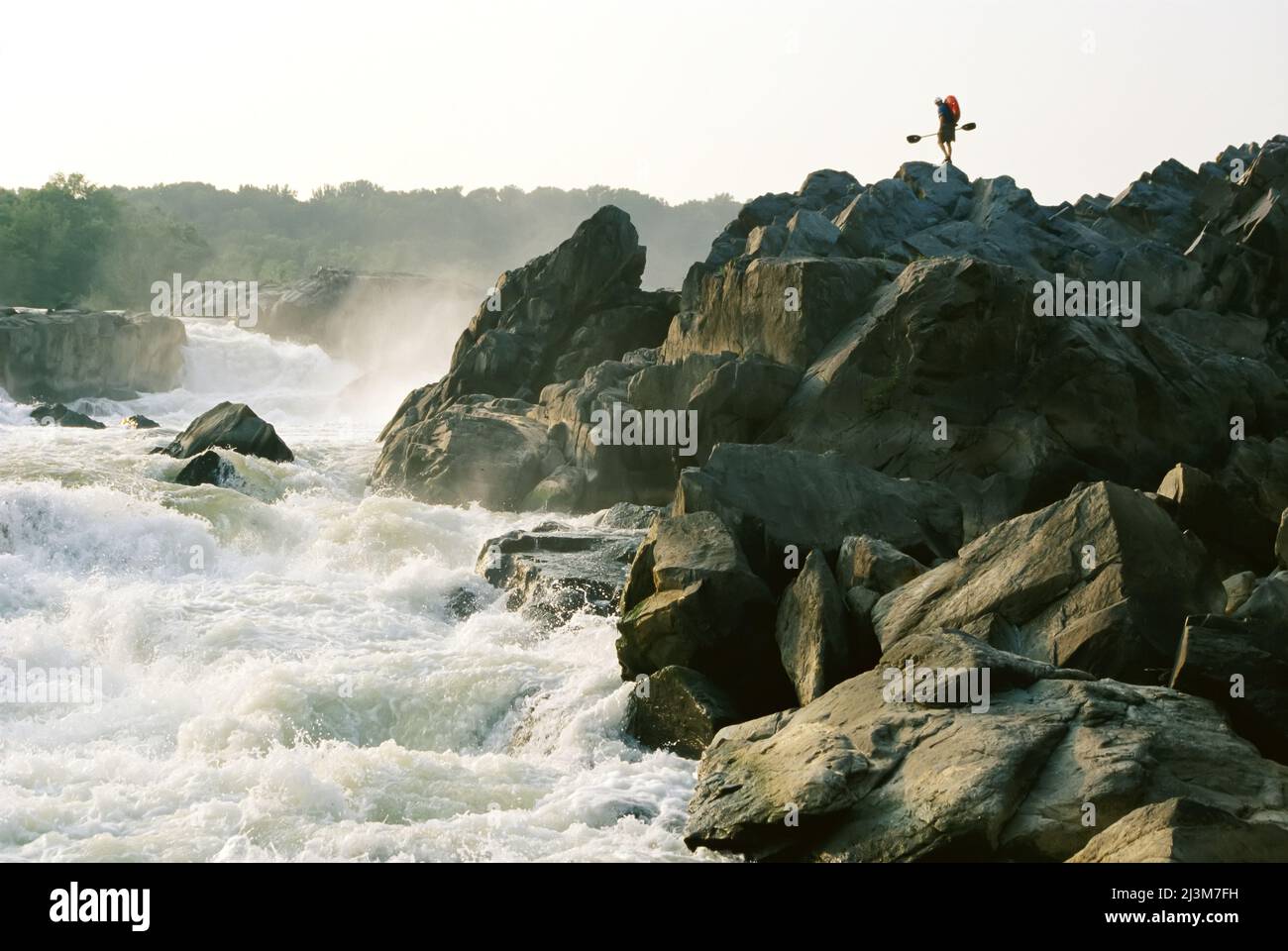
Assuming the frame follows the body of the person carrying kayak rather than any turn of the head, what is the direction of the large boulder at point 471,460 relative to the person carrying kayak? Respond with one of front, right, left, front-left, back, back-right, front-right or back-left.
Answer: front

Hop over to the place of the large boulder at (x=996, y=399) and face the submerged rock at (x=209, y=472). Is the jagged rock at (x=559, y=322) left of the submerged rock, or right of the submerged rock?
right

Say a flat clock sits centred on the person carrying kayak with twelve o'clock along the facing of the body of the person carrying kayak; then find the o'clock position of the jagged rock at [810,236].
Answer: The jagged rock is roughly at 12 o'clock from the person carrying kayak.

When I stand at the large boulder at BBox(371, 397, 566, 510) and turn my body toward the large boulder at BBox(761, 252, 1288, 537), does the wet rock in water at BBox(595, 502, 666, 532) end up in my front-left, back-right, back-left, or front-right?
front-right

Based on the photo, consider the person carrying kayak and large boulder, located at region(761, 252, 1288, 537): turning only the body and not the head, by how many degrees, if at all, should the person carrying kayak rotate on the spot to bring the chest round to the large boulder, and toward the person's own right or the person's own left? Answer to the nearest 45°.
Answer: approximately 45° to the person's own left

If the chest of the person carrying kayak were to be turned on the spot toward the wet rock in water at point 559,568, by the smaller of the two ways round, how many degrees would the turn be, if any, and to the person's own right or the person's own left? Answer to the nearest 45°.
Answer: approximately 45° to the person's own left

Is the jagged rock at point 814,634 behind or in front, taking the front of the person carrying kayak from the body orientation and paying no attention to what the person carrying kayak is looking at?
in front

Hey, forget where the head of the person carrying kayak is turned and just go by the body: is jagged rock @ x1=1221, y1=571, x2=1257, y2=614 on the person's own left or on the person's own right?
on the person's own left

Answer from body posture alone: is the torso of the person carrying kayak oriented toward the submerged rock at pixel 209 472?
yes

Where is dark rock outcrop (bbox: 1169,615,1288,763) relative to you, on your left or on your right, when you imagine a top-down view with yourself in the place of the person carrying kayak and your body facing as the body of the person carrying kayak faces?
on your left
